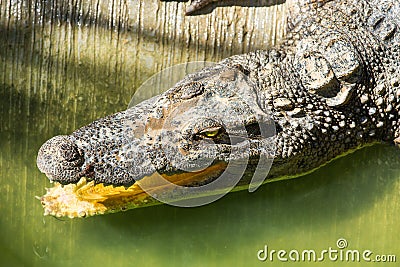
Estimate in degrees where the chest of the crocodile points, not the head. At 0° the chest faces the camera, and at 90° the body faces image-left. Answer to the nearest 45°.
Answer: approximately 45°
